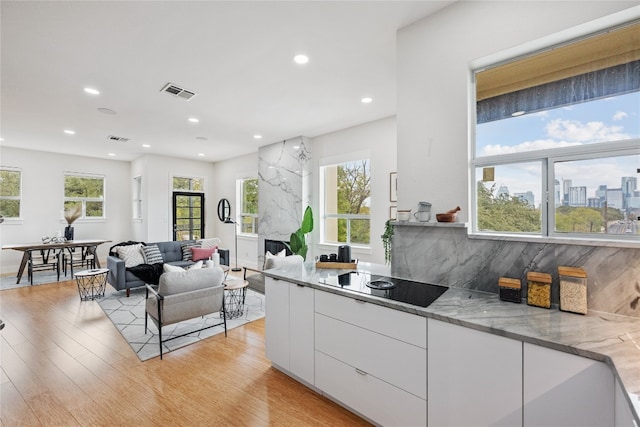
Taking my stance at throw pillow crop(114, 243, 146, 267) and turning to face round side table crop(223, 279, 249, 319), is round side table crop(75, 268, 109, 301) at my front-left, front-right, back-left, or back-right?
back-right

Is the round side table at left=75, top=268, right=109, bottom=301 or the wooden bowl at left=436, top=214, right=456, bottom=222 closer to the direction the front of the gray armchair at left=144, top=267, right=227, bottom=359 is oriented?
the round side table

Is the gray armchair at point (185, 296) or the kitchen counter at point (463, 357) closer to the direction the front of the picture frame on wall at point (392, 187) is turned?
the gray armchair

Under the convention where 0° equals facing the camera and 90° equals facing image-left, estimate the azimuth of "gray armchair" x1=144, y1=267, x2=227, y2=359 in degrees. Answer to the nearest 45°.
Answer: approximately 135°

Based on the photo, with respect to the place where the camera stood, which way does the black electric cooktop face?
facing the viewer and to the left of the viewer

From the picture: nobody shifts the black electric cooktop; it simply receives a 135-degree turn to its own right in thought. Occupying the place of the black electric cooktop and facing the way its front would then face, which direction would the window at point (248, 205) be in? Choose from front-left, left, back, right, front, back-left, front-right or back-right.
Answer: front-left

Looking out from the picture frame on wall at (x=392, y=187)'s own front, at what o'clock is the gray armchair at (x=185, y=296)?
The gray armchair is roughly at 12 o'clock from the picture frame on wall.

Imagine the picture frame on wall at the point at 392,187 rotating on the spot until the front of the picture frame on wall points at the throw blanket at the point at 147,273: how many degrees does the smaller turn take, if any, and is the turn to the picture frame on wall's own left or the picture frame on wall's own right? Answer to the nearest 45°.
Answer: approximately 45° to the picture frame on wall's own right

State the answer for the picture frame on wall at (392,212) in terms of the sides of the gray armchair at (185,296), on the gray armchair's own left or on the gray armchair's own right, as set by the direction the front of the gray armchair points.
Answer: on the gray armchair's own right

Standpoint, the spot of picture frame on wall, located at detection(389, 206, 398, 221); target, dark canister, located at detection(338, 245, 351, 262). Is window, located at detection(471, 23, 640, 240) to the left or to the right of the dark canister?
left

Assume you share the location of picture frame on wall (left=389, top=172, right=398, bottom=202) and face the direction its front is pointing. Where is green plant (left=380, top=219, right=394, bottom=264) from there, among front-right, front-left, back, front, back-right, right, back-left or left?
front-left

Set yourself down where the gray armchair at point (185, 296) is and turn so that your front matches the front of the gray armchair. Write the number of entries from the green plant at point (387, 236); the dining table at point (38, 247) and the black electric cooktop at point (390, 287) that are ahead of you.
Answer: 1

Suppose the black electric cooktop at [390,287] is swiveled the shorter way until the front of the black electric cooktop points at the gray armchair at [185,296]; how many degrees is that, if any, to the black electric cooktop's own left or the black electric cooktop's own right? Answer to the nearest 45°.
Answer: approximately 45° to the black electric cooktop's own right
